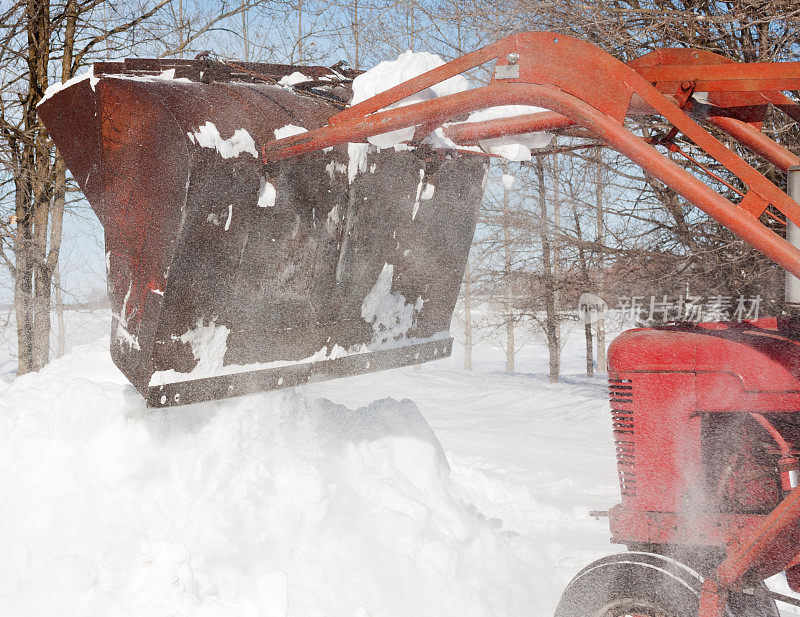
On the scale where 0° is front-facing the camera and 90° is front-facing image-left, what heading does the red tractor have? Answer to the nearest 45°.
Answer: approximately 135°

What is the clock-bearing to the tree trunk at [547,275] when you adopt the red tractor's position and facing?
The tree trunk is roughly at 2 o'clock from the red tractor.
